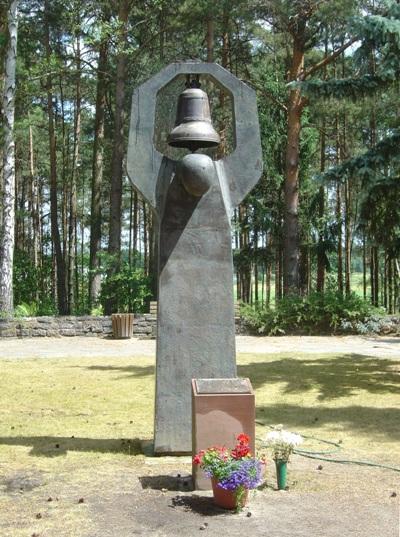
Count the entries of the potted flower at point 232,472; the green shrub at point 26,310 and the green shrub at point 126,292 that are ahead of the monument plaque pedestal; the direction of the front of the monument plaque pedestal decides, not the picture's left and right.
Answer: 1

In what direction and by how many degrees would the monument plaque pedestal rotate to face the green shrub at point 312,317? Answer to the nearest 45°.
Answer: approximately 180°

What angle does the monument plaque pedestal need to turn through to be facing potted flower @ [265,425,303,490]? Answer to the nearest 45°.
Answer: approximately 90° to its left

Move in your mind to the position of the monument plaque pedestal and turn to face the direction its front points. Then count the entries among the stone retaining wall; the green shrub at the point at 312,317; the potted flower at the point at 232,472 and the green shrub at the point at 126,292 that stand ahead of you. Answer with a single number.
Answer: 1

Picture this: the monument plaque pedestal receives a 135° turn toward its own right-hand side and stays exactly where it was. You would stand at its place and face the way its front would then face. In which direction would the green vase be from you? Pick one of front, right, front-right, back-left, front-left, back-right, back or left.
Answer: back-right

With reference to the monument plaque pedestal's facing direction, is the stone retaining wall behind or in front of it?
behind

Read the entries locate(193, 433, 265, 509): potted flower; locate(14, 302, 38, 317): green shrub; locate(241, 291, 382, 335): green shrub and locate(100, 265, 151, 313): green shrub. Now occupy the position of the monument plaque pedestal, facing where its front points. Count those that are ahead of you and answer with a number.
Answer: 1

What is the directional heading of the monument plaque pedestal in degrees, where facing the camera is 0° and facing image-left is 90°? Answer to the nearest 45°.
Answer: approximately 0°

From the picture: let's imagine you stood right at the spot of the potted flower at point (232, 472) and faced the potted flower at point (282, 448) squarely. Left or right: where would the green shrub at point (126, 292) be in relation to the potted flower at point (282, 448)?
left

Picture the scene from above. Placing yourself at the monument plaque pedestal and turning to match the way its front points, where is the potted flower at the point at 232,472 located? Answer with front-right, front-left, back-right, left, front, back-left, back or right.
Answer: front

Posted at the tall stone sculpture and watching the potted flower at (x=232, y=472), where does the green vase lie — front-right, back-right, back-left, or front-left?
front-left

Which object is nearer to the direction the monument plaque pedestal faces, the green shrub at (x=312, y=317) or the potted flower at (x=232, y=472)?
the potted flower

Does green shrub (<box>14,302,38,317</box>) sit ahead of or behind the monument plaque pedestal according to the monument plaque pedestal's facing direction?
behind
